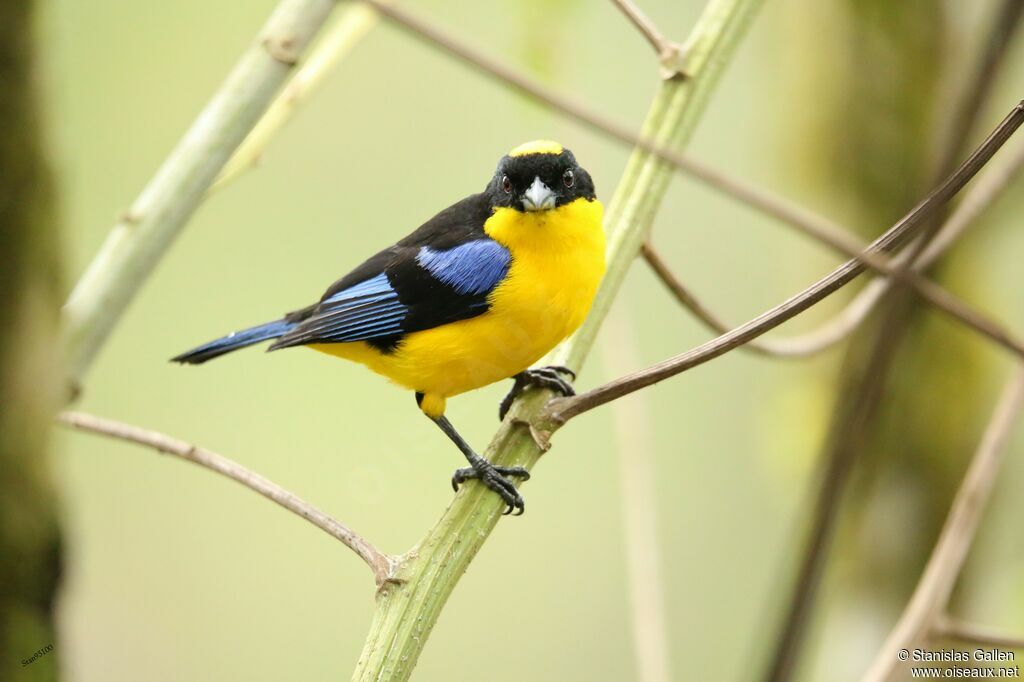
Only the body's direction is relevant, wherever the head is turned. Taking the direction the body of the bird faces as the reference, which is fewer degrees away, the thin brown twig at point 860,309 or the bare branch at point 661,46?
the thin brown twig

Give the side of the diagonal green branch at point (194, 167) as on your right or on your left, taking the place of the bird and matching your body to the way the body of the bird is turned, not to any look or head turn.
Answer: on your right

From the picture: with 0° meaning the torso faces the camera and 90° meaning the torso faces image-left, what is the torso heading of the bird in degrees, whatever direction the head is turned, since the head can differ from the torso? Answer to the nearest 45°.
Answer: approximately 315°
